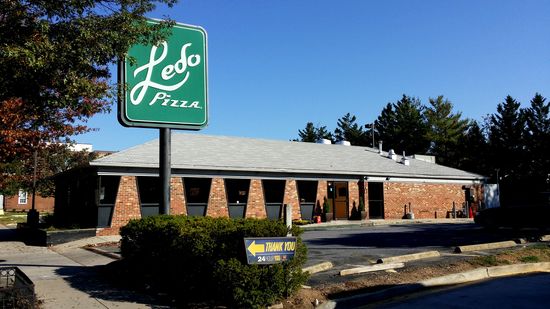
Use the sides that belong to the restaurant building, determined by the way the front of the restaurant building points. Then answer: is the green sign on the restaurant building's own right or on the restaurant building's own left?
on the restaurant building's own right

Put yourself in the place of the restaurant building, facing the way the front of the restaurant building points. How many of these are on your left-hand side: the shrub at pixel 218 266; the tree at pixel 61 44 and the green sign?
0

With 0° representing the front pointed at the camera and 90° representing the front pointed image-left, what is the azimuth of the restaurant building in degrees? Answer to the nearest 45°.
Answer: approximately 315°

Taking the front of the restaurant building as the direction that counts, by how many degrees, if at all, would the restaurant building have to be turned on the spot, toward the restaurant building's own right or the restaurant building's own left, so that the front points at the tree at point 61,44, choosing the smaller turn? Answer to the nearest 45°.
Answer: approximately 45° to the restaurant building's own right

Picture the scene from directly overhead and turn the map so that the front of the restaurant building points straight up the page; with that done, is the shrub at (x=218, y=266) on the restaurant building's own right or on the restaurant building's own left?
on the restaurant building's own right

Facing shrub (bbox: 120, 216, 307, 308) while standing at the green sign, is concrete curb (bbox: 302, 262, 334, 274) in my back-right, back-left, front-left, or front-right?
front-left

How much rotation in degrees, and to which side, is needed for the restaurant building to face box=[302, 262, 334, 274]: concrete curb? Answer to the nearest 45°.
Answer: approximately 45° to its right
